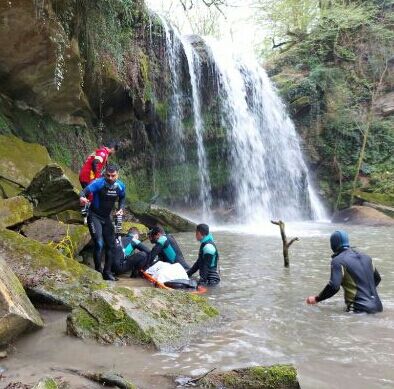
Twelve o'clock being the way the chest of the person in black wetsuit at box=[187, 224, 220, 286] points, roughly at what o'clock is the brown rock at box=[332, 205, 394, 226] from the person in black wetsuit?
The brown rock is roughly at 4 o'clock from the person in black wetsuit.

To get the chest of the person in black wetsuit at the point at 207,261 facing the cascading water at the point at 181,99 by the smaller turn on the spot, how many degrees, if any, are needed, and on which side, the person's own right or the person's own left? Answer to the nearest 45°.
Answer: approximately 90° to the person's own right

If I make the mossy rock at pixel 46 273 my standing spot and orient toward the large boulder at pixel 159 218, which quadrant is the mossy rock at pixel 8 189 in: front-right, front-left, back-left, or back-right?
front-left

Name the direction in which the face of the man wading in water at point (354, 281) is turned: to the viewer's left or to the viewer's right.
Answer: to the viewer's left

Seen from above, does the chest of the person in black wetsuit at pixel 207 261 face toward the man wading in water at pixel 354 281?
no

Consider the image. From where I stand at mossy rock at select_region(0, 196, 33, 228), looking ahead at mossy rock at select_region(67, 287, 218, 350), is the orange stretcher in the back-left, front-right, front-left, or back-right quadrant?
front-left

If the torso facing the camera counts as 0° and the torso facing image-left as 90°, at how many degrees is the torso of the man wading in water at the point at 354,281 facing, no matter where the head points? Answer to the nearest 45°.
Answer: approximately 135°

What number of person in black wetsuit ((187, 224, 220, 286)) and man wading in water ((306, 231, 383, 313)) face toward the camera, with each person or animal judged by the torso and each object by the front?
0

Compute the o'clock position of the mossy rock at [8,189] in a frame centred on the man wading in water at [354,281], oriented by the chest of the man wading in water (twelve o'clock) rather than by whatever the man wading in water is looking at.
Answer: The mossy rock is roughly at 11 o'clock from the man wading in water.

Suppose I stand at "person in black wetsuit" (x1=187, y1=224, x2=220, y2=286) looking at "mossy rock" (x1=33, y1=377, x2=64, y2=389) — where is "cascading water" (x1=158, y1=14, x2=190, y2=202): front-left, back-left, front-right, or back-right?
back-right

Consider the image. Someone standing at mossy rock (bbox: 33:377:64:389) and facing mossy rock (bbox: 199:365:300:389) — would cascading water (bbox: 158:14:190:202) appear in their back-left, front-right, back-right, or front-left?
front-left

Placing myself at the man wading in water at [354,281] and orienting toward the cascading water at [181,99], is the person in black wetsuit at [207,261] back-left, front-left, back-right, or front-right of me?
front-left

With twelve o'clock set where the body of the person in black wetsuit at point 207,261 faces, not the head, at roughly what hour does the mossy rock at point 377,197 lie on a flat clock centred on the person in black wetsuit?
The mossy rock is roughly at 4 o'clock from the person in black wetsuit.

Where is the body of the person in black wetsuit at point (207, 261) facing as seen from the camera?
to the viewer's left

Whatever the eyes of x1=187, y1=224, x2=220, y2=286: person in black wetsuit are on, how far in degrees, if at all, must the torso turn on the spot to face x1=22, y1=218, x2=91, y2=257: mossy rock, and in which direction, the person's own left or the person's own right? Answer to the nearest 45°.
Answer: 0° — they already face it

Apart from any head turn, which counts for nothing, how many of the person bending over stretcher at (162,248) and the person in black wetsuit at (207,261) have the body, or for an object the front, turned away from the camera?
0
